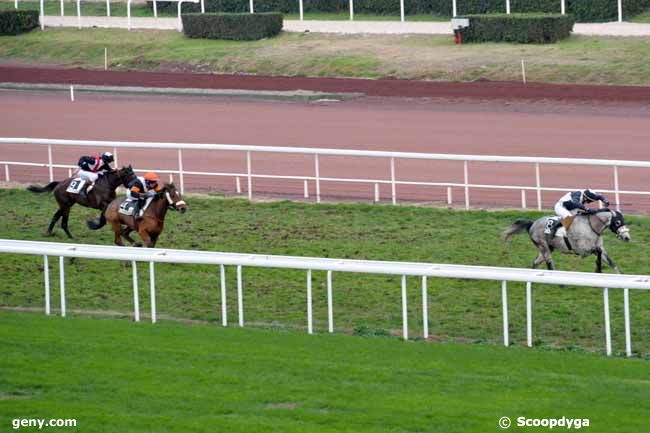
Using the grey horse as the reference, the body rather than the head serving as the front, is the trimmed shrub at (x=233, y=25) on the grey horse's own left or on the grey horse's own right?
on the grey horse's own left

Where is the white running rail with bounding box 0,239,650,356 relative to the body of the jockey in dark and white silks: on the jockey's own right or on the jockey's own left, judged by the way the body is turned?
on the jockey's own right

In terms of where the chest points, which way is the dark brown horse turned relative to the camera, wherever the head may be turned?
to the viewer's right

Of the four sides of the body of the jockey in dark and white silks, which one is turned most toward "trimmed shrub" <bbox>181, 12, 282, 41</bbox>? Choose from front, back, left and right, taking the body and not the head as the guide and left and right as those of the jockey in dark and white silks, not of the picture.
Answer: left

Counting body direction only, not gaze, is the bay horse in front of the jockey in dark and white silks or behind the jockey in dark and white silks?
behind

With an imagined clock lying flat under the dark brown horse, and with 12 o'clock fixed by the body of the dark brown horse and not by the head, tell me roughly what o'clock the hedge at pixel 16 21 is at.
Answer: The hedge is roughly at 9 o'clock from the dark brown horse.

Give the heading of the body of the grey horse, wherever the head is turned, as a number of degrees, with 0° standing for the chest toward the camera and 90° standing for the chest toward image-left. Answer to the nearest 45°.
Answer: approximately 270°

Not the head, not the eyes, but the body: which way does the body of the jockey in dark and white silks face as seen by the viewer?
to the viewer's right

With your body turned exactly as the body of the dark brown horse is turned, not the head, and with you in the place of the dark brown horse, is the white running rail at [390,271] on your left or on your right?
on your right

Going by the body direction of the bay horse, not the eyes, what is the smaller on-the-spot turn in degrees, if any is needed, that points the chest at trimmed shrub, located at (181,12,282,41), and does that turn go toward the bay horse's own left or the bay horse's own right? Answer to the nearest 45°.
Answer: approximately 135° to the bay horse's own left

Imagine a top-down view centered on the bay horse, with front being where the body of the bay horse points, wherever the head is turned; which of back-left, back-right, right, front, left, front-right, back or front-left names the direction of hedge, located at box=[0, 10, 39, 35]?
back-left

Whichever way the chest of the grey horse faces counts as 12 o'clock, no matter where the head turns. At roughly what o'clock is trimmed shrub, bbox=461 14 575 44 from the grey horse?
The trimmed shrub is roughly at 9 o'clock from the grey horse.
